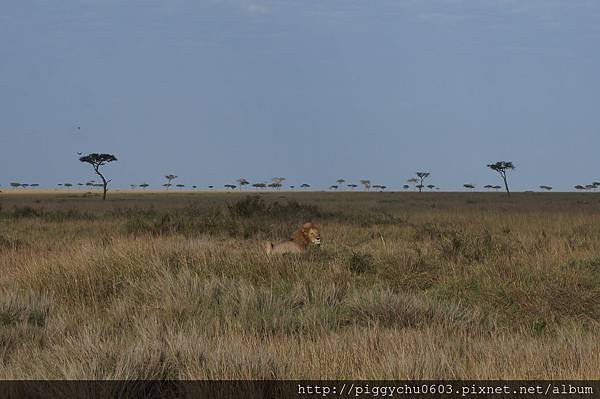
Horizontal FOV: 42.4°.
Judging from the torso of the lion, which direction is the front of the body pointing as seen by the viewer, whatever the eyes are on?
to the viewer's right

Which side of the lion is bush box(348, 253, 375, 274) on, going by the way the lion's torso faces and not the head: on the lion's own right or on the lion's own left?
on the lion's own right
